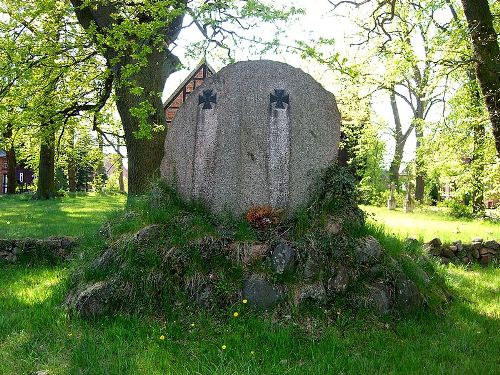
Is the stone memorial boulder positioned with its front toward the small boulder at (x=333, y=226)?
no

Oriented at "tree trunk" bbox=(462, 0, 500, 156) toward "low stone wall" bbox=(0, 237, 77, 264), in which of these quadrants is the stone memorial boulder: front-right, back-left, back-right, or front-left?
front-left

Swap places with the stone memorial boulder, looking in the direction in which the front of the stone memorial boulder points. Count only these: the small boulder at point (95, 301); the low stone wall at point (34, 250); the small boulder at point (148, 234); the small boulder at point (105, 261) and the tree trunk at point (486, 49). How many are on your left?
1

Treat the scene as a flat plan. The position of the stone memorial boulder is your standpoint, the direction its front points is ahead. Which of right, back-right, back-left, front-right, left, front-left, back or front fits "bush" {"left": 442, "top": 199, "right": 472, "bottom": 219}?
back-left

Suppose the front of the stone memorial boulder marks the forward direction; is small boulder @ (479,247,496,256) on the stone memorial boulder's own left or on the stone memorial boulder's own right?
on the stone memorial boulder's own left

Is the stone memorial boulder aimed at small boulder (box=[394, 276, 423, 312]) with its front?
no

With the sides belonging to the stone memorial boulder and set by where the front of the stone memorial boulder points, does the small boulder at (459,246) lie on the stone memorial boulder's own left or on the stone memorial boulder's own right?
on the stone memorial boulder's own left

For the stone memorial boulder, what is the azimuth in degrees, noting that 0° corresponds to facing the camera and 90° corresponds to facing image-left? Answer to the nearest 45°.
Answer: approximately 0°

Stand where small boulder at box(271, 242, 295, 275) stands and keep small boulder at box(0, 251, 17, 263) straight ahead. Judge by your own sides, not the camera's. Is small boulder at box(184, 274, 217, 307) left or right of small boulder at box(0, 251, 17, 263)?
left

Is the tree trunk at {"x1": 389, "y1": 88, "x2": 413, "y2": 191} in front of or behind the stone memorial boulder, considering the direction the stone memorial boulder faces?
behind

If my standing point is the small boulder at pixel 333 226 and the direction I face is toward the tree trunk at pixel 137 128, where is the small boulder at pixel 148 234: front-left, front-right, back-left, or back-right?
front-left

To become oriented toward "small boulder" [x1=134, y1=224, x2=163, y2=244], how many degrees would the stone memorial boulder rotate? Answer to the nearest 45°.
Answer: approximately 45° to its right

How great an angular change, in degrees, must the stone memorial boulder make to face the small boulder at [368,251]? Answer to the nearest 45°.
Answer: approximately 45° to its left

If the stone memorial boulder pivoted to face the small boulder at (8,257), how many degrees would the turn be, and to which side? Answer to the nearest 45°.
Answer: approximately 90° to its right

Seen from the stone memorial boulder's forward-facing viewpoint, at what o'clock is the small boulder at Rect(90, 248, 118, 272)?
The small boulder is roughly at 2 o'clock from the stone memorial boulder.
